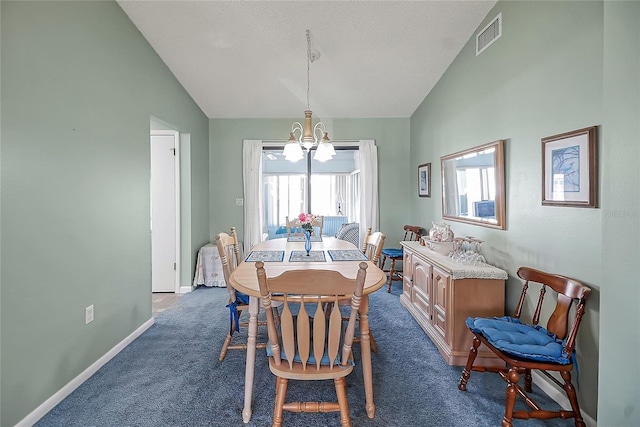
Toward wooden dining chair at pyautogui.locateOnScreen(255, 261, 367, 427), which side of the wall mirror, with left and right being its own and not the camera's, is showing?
front

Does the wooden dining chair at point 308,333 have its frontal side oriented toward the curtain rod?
yes

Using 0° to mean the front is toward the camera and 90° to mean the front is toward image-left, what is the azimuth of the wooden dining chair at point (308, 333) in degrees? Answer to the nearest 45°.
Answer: approximately 180°

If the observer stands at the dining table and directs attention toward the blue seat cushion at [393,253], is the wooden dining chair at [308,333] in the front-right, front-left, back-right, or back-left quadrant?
back-right

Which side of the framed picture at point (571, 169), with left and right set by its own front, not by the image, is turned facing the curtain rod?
right

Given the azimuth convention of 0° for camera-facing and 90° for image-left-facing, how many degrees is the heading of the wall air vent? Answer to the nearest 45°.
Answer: approximately 45°

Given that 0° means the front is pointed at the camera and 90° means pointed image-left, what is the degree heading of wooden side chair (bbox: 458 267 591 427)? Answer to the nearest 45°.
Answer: approximately 45°

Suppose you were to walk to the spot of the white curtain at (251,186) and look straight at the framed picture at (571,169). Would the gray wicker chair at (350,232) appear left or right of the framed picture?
left

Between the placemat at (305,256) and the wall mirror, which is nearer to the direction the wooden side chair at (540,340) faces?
the placemat

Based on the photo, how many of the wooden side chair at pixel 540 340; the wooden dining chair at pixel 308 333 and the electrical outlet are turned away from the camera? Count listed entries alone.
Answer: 1

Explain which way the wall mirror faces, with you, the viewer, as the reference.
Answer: facing the viewer and to the left of the viewer

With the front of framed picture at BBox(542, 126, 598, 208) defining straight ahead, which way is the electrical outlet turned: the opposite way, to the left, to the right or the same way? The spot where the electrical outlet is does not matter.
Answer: the opposite way

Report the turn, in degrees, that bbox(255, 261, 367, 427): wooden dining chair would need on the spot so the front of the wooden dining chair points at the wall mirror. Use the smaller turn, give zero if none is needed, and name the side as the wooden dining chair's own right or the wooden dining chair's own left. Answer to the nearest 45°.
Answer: approximately 45° to the wooden dining chair's own right

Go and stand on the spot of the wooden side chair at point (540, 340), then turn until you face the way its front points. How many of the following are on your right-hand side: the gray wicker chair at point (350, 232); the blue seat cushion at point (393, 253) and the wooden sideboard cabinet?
3

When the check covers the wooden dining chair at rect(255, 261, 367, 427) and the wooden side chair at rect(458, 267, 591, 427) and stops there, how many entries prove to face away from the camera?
1
